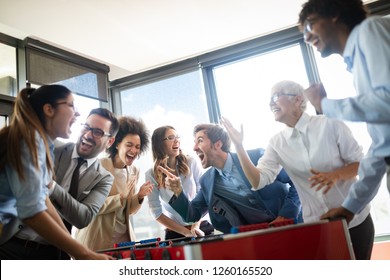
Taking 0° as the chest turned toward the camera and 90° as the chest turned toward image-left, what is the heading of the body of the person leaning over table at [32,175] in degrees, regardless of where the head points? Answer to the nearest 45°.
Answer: approximately 270°

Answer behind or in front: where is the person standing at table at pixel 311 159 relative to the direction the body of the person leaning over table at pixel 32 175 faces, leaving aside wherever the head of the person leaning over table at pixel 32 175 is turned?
in front

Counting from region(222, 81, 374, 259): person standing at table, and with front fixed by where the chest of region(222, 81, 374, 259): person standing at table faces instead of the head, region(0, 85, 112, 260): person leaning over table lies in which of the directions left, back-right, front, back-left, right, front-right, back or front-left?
front

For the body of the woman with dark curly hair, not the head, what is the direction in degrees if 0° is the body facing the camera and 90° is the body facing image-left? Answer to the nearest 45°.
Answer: approximately 315°

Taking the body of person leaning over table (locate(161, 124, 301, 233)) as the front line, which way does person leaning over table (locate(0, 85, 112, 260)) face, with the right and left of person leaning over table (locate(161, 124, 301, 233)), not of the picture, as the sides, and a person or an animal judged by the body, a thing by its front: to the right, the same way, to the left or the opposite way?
the opposite way

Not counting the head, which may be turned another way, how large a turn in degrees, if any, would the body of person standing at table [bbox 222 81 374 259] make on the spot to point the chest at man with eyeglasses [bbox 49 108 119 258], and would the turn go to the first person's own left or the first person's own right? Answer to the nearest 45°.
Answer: approximately 45° to the first person's own right

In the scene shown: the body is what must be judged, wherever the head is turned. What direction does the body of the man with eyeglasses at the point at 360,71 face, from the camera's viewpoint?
to the viewer's left

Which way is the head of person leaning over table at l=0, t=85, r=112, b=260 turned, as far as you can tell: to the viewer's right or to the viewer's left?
to the viewer's right

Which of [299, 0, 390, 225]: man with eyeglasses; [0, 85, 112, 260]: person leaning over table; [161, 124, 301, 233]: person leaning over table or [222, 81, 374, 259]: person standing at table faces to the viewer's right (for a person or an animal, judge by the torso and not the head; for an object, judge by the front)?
[0, 85, 112, 260]: person leaning over table

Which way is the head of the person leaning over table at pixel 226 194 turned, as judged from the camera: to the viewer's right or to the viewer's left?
to the viewer's left
